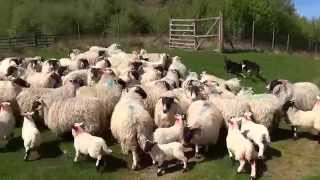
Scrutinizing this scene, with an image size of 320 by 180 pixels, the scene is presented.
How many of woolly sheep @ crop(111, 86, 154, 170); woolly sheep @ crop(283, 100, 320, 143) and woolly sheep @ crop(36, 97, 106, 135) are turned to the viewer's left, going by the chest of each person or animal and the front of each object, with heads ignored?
2

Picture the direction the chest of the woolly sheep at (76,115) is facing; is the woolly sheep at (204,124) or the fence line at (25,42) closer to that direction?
the fence line

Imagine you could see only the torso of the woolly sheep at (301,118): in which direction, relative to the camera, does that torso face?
to the viewer's left

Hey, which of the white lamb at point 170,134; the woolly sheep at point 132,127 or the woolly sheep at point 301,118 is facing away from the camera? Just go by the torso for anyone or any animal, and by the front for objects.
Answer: the woolly sheep at point 132,127

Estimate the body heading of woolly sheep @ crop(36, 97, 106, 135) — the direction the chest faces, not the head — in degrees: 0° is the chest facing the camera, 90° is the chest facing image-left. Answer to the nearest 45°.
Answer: approximately 90°

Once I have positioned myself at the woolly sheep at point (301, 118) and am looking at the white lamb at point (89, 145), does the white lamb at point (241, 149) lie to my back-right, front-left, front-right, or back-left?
front-left

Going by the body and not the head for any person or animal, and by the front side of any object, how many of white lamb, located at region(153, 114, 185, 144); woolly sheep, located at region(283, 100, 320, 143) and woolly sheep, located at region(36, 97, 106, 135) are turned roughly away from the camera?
0
